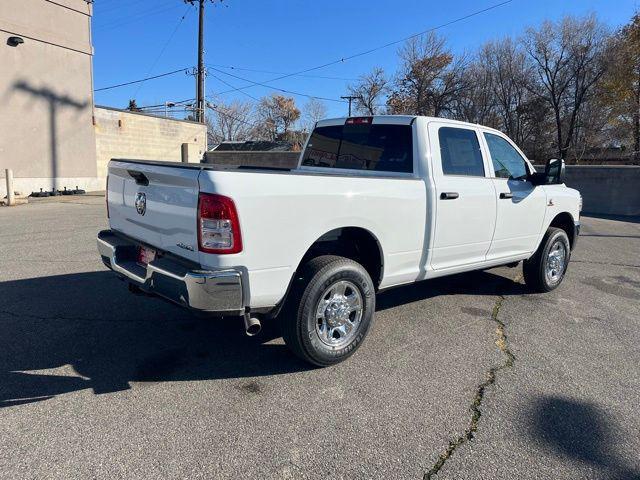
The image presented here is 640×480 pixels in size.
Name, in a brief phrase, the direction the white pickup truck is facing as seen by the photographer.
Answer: facing away from the viewer and to the right of the viewer

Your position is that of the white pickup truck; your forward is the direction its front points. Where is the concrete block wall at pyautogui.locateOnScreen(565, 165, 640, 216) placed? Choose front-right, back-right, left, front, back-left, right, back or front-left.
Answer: front

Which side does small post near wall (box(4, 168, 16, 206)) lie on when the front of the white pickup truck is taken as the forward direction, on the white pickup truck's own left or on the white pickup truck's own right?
on the white pickup truck's own left

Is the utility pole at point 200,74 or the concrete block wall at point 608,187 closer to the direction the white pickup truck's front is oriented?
the concrete block wall

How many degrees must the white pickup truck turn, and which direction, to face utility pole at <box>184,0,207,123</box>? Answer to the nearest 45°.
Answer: approximately 45° to its left

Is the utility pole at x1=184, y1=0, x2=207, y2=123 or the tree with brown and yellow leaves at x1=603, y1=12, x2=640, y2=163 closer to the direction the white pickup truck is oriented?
the tree with brown and yellow leaves

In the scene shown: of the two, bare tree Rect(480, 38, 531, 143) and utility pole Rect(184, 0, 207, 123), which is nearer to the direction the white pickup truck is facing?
the bare tree

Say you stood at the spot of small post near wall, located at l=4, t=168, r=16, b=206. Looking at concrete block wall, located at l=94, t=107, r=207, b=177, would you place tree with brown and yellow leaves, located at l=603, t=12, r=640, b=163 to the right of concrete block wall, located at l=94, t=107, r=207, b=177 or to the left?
right

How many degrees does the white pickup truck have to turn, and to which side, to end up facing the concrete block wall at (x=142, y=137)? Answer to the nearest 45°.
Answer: approximately 90° to its left

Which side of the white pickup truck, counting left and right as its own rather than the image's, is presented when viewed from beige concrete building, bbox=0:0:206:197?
left

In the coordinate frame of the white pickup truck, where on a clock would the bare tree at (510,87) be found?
The bare tree is roughly at 11 o'clock from the white pickup truck.
